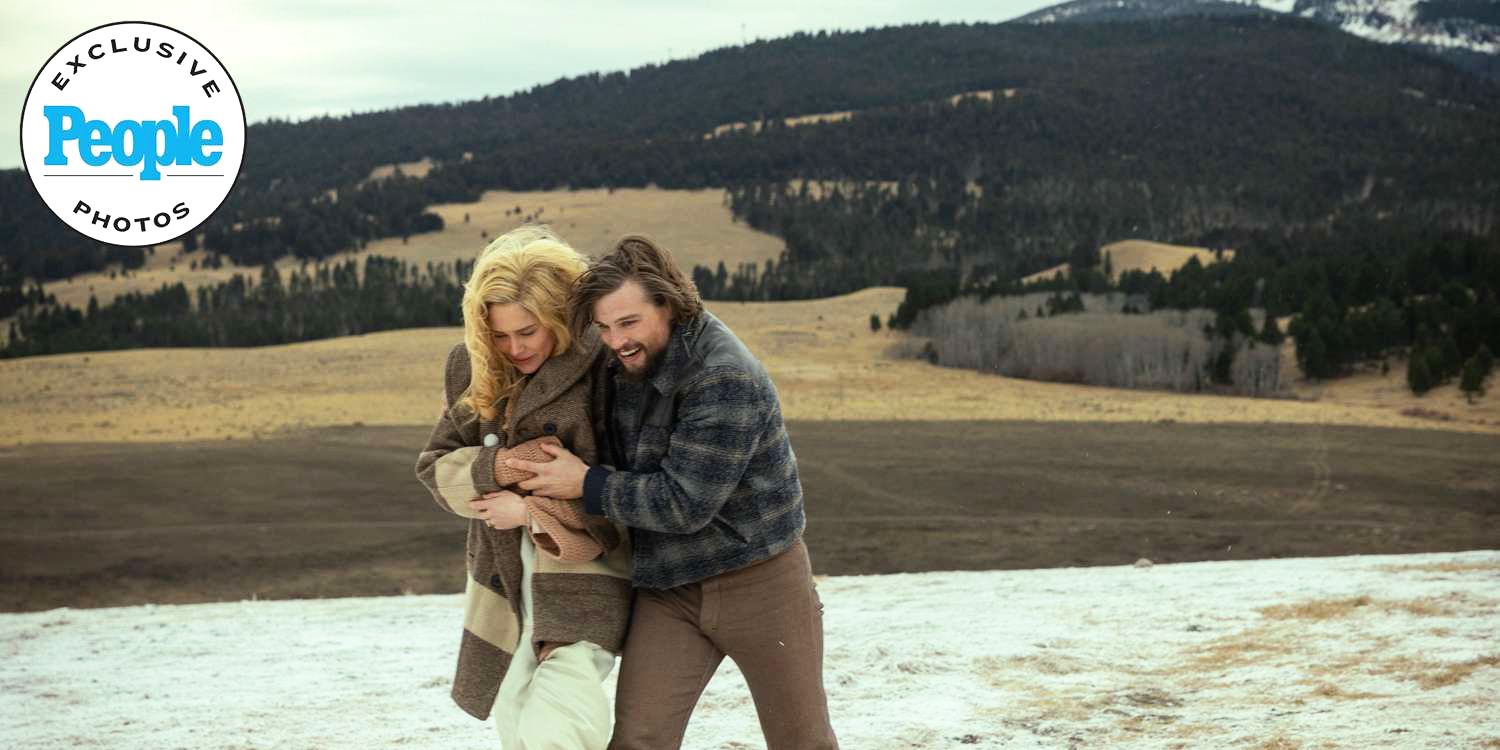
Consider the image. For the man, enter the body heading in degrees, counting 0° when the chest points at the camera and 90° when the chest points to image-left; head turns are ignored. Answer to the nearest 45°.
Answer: approximately 45°

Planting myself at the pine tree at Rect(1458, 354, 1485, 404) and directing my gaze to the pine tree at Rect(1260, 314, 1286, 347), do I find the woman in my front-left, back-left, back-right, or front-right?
back-left

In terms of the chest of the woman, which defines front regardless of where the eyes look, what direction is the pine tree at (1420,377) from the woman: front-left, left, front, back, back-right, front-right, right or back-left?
back-left

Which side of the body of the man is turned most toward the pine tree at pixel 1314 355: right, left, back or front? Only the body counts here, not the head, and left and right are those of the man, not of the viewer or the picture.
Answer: back

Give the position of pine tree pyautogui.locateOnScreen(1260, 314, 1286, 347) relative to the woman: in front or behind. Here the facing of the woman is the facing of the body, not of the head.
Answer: behind

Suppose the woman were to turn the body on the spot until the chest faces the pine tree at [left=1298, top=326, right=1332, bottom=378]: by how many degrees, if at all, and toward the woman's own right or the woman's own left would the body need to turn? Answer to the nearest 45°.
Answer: approximately 135° to the woman's own left

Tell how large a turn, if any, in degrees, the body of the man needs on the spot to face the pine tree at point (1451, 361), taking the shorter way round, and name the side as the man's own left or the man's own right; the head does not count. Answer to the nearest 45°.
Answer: approximately 180°

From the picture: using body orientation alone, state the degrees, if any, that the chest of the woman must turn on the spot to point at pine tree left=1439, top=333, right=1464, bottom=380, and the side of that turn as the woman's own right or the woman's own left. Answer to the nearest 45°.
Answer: approximately 135° to the woman's own left

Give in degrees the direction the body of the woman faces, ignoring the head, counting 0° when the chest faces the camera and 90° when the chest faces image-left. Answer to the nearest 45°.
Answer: approximately 0°

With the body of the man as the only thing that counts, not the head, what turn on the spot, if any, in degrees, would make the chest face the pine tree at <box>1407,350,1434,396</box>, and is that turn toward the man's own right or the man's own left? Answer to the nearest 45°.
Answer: approximately 180°
